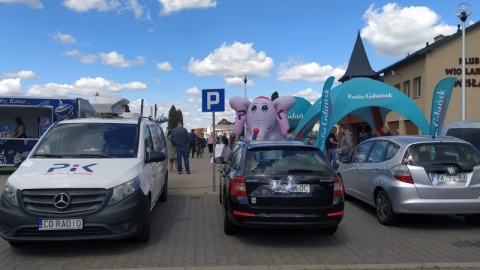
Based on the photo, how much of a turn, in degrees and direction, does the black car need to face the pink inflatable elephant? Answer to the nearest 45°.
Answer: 0° — it already faces it

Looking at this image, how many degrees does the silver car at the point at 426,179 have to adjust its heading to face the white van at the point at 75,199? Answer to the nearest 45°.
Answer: approximately 90° to its left

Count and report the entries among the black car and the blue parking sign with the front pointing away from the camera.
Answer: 1

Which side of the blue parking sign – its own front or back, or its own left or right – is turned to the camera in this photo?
front

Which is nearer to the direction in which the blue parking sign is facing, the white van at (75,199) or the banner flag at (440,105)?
the white van

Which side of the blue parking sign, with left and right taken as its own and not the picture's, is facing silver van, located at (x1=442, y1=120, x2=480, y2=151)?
left

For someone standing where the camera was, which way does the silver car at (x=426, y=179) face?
facing away from the viewer and to the left of the viewer

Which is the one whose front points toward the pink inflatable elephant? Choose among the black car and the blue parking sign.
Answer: the black car

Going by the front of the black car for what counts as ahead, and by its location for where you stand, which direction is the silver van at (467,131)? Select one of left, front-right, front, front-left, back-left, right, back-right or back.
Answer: front-right

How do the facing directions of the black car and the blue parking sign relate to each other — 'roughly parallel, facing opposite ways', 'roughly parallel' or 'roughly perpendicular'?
roughly parallel, facing opposite ways

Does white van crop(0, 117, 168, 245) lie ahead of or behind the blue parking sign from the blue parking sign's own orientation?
ahead

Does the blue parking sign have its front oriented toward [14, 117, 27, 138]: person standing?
no

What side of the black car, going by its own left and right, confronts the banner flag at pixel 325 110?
front

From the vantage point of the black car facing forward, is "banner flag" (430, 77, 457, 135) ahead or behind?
ahead

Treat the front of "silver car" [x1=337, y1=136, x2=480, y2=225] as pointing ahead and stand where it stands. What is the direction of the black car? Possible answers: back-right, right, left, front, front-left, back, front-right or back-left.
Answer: left

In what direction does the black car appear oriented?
away from the camera

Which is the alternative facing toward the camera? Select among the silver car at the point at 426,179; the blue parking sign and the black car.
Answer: the blue parking sign

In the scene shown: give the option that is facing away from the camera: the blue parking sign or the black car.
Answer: the black car
